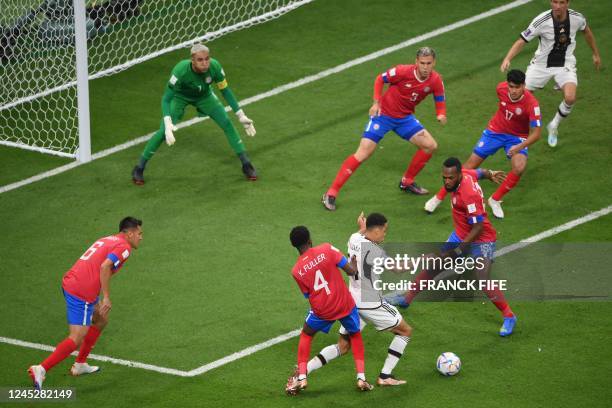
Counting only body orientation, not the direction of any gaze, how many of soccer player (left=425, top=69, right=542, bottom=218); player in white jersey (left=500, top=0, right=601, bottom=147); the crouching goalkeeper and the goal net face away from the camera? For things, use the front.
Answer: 0

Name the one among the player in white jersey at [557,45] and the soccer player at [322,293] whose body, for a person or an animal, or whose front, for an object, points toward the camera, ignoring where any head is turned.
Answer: the player in white jersey

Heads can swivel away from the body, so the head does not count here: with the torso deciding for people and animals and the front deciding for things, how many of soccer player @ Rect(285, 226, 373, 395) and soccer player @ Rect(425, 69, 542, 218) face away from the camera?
1

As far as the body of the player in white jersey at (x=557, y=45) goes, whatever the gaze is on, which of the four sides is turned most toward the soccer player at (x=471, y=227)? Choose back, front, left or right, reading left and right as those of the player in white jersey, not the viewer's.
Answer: front

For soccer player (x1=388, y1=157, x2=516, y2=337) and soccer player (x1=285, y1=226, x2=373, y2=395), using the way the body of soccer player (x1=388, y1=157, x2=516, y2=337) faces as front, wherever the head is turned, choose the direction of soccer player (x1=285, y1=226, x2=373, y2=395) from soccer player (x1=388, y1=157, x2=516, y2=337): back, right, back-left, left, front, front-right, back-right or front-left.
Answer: front

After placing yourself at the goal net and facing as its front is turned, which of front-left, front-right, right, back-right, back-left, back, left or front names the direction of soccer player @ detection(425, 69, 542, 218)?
front

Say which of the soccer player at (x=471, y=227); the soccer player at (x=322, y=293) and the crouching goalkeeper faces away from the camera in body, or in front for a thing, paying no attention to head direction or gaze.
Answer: the soccer player at (x=322, y=293)

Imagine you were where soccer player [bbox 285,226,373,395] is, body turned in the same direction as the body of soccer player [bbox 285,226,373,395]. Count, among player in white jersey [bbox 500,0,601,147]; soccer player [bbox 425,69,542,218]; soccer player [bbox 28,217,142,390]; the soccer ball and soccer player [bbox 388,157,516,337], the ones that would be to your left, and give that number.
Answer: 1

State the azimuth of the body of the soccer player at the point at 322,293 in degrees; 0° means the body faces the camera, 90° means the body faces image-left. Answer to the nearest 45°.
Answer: approximately 180°

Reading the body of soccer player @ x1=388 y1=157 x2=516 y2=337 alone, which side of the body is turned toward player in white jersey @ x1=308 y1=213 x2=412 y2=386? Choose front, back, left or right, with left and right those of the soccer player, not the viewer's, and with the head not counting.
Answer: front

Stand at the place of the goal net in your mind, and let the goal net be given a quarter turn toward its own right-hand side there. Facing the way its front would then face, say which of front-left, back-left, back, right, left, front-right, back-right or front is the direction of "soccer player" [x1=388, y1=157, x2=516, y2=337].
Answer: left

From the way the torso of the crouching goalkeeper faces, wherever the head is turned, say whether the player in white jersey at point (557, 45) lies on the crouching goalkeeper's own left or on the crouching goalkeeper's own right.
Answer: on the crouching goalkeeper's own left

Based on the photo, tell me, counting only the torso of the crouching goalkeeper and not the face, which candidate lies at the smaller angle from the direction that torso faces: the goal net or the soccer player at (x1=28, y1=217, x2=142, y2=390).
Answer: the soccer player

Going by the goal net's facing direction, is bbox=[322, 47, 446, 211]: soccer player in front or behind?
in front

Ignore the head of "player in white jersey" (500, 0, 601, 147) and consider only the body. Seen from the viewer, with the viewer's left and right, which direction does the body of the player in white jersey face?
facing the viewer

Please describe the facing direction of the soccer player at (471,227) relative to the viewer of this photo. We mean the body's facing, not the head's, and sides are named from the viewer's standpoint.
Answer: facing the viewer and to the left of the viewer

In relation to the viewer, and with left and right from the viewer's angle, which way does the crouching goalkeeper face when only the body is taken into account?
facing the viewer

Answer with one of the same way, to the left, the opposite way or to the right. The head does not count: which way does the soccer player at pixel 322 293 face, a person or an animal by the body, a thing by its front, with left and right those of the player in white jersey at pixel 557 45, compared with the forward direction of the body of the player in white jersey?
the opposite way

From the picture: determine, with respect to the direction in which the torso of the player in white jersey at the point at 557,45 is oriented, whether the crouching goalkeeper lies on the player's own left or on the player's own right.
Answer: on the player's own right
